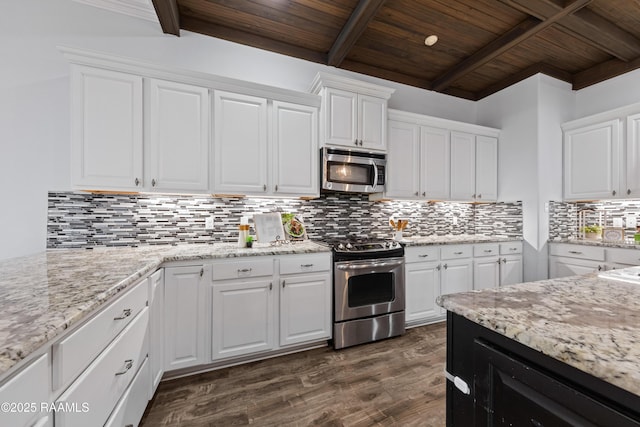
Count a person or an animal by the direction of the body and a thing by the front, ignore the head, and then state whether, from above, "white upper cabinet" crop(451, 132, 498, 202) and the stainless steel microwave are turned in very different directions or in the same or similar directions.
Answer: same or similar directions

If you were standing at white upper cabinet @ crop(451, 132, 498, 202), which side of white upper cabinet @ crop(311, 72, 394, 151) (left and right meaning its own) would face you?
left

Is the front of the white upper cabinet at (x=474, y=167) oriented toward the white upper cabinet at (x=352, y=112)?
no

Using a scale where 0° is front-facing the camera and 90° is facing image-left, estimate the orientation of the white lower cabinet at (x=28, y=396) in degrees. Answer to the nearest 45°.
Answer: approximately 315°

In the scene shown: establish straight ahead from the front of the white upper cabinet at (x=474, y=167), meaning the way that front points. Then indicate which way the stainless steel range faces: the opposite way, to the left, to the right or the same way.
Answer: the same way

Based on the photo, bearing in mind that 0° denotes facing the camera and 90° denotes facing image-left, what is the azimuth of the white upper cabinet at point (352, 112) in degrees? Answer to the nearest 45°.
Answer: approximately 315°

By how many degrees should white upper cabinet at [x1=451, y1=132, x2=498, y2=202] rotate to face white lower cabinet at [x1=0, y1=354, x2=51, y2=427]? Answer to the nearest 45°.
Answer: approximately 45° to its right

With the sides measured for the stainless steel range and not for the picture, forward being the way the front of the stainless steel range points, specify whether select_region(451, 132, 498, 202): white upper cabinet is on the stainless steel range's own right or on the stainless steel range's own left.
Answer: on the stainless steel range's own left

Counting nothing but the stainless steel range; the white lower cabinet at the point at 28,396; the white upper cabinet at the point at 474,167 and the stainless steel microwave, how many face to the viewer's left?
0

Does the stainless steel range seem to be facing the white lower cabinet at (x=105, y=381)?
no

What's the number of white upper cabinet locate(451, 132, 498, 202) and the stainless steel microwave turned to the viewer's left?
0

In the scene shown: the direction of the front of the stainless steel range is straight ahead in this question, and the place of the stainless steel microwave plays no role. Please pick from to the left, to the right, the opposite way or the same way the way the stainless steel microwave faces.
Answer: the same way

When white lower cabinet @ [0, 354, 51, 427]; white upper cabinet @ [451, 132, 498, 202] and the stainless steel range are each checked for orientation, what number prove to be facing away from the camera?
0

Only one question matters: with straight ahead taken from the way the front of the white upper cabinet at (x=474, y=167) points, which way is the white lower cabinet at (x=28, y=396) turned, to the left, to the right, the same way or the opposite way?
to the left

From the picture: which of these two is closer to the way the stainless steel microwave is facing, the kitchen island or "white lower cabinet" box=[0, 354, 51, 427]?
the kitchen island

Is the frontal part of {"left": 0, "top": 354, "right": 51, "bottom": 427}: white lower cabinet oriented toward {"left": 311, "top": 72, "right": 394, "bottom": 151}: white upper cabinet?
no

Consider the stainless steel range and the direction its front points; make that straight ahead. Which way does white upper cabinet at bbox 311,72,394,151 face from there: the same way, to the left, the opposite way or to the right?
the same way

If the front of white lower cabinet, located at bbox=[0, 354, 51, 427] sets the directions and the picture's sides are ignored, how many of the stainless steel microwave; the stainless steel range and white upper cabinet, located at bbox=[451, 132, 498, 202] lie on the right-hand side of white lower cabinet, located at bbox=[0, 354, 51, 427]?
0

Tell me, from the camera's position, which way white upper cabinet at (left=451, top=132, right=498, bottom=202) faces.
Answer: facing the viewer and to the right of the viewer

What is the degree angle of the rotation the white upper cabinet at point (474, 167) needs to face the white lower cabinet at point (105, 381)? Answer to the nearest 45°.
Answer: approximately 45° to its right

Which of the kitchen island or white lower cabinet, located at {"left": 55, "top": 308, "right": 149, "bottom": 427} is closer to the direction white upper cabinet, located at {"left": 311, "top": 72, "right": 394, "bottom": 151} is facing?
the kitchen island
